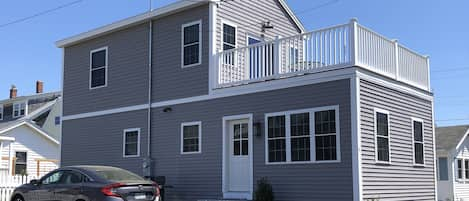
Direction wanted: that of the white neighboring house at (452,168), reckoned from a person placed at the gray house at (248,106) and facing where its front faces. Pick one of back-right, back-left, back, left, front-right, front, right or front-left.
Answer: back

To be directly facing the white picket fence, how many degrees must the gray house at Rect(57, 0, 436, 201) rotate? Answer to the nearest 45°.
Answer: approximately 90° to its right

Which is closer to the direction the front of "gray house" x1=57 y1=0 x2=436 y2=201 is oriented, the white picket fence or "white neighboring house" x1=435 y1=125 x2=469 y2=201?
the white picket fence

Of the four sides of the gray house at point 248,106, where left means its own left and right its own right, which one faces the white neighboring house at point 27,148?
right

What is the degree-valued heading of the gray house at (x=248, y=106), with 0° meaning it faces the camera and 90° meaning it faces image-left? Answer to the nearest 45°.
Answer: approximately 45°
